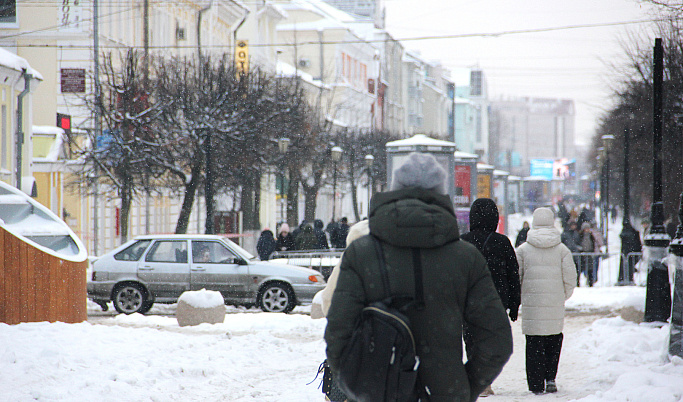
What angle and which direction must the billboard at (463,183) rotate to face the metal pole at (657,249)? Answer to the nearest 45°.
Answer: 0° — it already faces it

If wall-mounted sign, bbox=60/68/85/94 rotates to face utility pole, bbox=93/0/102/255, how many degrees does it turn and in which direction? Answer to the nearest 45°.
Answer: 0° — it already faces it

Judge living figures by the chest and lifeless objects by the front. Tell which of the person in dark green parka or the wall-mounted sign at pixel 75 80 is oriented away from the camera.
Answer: the person in dark green parka

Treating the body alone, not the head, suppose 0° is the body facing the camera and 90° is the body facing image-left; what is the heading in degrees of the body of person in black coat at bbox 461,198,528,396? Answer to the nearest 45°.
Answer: approximately 180°

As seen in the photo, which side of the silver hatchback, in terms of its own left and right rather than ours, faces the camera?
right

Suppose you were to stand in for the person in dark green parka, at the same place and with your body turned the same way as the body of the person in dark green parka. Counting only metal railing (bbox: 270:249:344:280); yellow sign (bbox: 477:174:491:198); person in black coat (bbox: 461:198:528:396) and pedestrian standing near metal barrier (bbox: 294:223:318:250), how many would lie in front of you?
4

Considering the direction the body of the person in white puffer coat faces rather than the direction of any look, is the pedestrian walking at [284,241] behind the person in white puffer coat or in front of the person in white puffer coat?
in front

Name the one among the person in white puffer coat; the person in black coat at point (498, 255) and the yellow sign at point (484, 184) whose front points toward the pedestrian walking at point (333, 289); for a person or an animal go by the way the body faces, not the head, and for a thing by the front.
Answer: the yellow sign

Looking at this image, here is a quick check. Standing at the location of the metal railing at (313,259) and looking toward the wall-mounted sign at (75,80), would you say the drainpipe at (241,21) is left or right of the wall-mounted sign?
right

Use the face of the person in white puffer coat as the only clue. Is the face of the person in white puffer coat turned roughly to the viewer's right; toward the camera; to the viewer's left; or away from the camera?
away from the camera

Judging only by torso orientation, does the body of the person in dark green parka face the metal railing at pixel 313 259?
yes

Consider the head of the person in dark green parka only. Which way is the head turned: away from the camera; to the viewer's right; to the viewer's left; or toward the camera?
away from the camera

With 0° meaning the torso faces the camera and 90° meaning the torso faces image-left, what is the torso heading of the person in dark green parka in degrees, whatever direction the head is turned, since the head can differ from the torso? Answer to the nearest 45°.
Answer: approximately 180°

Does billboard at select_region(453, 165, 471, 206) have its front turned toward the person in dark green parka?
yes
